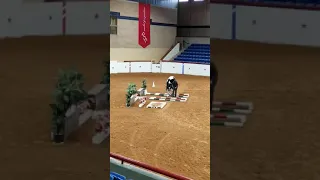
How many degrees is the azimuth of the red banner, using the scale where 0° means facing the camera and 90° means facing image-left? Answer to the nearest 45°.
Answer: approximately 0°

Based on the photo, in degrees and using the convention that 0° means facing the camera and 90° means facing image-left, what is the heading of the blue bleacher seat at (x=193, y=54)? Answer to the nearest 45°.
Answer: approximately 0°

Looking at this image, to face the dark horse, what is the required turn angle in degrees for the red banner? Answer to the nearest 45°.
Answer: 0° — it already faces it
